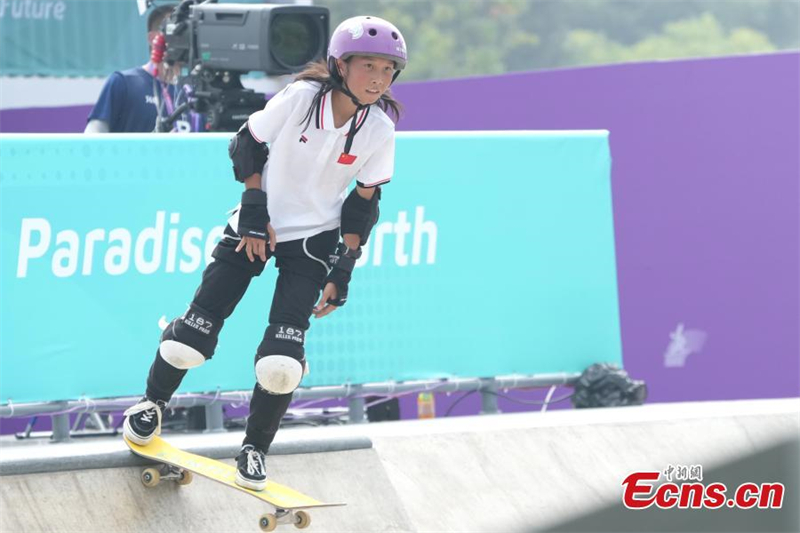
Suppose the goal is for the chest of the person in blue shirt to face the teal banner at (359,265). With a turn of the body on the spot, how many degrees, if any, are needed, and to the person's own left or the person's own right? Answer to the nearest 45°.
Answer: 0° — they already face it

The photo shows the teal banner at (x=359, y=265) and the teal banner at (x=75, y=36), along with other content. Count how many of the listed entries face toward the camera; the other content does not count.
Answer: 2

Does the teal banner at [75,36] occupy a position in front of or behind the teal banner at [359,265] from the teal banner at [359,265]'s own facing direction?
behind

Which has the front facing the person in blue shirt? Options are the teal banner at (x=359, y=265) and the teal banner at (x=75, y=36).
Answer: the teal banner at (x=75, y=36)

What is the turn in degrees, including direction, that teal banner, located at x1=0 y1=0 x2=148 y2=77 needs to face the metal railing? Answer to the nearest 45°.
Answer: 0° — it already faces it

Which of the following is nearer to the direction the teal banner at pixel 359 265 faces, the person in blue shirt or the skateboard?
the skateboard

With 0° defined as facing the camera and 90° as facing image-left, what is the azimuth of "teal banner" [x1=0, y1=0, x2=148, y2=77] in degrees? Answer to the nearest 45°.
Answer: approximately 0°

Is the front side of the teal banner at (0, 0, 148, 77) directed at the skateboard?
yes
